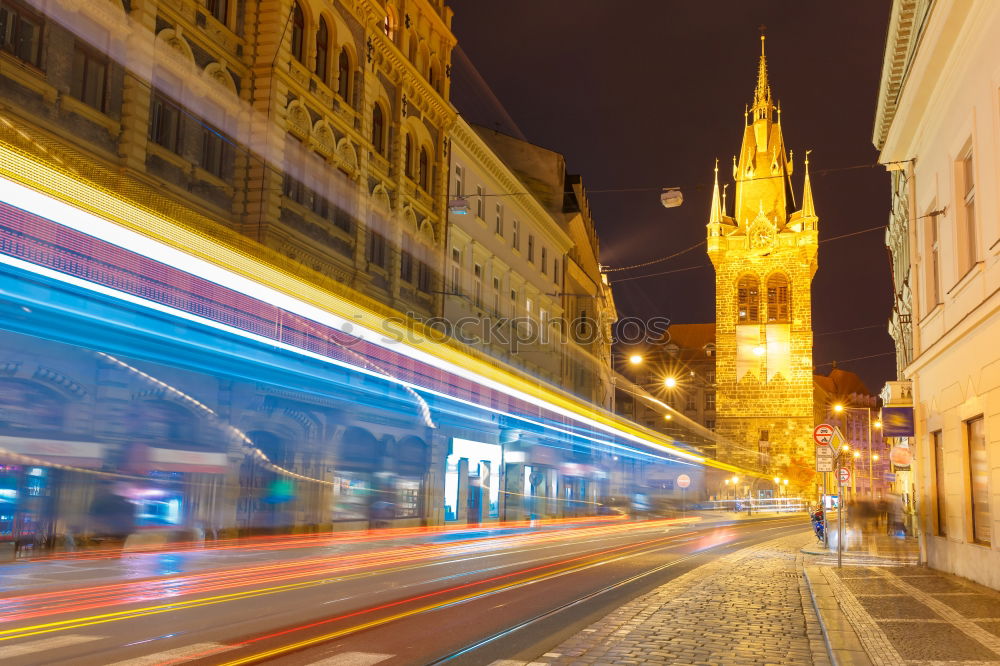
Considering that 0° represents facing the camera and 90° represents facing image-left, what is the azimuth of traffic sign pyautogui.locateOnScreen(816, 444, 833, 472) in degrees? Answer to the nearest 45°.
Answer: approximately 0°

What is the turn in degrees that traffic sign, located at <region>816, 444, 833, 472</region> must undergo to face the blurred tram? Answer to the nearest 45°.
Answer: approximately 45° to its right

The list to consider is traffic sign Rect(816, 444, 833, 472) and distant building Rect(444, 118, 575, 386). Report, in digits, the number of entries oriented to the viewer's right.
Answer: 1

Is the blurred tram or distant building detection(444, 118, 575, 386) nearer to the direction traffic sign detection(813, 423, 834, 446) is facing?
the blurred tram

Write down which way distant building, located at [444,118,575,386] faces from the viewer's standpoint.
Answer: facing to the right of the viewer

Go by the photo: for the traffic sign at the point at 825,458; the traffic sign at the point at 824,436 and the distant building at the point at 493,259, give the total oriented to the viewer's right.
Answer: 1

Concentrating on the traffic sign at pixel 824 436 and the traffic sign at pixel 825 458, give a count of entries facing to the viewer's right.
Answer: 0

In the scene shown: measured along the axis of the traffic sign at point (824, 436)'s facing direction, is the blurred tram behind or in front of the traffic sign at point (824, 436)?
in front

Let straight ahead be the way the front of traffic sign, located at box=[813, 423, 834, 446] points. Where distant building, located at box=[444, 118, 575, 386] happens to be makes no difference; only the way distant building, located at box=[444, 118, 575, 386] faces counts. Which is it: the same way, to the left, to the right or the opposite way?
to the left
